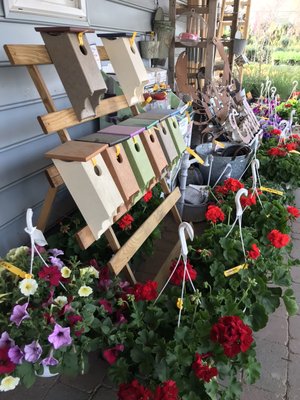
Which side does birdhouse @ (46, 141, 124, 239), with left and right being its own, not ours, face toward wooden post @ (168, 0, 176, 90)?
left

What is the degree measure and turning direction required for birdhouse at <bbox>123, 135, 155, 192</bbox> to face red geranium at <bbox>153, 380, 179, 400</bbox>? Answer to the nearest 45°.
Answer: approximately 45° to its right

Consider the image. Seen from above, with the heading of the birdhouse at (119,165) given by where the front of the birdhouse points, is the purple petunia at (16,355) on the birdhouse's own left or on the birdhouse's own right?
on the birdhouse's own right

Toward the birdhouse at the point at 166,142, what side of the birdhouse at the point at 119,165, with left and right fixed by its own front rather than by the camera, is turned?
left

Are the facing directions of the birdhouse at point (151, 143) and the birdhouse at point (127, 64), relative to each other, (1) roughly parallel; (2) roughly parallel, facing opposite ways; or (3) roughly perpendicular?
roughly parallel

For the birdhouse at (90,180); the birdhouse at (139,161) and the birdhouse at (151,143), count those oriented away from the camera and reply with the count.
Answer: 0

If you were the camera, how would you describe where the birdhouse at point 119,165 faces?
facing the viewer and to the right of the viewer

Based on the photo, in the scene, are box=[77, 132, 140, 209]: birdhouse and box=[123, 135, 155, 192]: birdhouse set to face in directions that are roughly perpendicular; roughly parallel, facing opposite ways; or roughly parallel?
roughly parallel

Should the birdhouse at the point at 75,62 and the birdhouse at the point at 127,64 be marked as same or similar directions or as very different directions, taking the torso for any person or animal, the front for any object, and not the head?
same or similar directions

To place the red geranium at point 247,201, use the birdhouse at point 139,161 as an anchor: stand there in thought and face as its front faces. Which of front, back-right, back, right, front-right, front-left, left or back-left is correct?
front-left

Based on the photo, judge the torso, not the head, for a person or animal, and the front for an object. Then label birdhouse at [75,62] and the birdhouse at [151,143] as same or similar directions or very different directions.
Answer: same or similar directions

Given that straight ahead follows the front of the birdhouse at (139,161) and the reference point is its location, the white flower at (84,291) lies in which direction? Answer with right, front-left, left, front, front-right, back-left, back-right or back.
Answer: right

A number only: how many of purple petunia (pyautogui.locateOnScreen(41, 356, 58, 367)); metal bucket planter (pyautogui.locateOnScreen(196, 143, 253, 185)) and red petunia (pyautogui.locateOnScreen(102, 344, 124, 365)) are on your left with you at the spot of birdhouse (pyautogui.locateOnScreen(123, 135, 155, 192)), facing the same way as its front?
1

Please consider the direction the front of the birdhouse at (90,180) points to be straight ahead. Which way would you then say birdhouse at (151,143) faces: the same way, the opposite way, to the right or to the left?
the same way

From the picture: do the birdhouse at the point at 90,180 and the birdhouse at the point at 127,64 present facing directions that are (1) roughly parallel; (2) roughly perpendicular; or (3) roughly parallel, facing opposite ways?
roughly parallel

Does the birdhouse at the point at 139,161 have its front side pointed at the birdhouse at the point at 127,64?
no

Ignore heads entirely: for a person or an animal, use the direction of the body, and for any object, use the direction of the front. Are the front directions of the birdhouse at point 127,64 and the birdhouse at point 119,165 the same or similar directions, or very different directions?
same or similar directions
